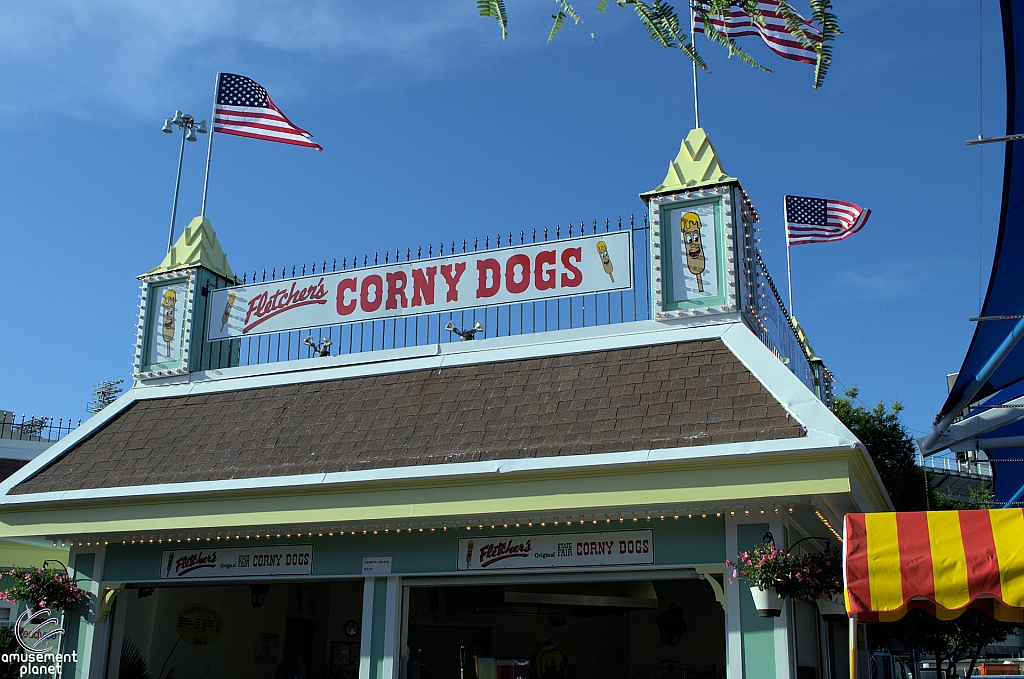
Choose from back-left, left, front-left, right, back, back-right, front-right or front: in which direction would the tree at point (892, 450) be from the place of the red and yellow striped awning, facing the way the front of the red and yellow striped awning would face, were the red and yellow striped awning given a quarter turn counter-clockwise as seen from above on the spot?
left

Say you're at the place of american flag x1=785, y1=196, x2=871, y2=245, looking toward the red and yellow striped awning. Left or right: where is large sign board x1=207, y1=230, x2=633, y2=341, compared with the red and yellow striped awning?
right

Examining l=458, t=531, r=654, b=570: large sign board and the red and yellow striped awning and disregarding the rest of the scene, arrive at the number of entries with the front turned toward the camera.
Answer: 2

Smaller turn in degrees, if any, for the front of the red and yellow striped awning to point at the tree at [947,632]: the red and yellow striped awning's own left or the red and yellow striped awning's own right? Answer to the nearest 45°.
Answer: approximately 180°

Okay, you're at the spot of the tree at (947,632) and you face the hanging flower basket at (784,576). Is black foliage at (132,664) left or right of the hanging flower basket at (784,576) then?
right

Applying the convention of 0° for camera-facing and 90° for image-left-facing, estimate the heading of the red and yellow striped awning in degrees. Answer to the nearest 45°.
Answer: approximately 0°
